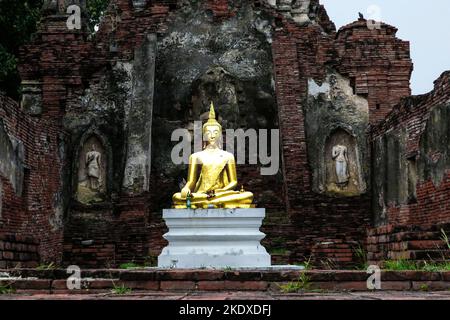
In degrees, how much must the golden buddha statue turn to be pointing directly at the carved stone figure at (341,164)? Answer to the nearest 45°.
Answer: approximately 135° to its left

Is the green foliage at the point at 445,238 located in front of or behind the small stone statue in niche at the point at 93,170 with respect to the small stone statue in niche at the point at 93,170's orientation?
in front

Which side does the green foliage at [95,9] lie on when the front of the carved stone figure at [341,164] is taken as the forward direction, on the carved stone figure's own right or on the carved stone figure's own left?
on the carved stone figure's own right

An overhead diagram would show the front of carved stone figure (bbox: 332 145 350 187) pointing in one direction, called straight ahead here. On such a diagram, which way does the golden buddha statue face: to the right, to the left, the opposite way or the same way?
the same way

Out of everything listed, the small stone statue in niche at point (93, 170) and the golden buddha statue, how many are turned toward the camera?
2

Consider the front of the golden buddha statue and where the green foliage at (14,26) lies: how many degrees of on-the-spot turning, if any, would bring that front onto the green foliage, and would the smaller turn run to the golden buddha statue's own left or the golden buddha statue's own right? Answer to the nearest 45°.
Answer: approximately 135° to the golden buddha statue's own right

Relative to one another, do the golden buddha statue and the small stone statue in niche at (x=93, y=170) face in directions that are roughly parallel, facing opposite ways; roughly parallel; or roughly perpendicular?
roughly parallel

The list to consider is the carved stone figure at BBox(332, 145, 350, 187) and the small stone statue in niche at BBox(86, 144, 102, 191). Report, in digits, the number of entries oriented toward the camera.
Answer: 2

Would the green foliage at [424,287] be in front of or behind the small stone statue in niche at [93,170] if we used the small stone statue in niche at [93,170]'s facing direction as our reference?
in front

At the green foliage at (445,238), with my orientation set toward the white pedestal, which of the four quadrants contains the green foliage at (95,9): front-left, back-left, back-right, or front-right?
front-right

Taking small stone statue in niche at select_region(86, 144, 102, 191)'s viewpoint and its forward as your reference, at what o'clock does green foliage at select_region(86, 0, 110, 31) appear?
The green foliage is roughly at 6 o'clock from the small stone statue in niche.

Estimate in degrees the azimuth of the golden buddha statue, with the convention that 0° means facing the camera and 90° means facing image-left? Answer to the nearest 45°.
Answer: approximately 0°

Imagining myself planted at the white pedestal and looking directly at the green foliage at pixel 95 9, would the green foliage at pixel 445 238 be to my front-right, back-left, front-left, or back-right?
back-right

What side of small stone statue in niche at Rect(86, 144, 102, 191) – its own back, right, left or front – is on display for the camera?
front

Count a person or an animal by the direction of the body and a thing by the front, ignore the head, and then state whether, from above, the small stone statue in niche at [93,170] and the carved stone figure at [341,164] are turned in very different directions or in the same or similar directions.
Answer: same or similar directions

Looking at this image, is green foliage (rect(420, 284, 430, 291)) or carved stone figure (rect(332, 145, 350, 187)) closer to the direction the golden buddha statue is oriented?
the green foliage
